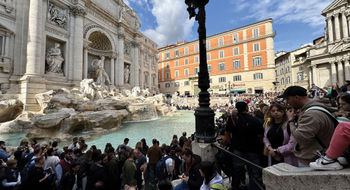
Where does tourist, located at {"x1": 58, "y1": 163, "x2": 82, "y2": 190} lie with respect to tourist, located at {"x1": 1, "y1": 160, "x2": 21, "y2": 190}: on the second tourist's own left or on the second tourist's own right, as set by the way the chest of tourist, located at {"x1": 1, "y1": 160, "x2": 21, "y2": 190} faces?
on the second tourist's own right

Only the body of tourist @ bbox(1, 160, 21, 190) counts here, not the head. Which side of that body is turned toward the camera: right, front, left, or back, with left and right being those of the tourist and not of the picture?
back

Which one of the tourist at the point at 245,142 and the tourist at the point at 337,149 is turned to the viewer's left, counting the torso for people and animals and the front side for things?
the tourist at the point at 337,149

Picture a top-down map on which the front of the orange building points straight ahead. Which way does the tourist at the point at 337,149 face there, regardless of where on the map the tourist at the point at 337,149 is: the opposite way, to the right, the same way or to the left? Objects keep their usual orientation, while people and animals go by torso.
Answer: to the right

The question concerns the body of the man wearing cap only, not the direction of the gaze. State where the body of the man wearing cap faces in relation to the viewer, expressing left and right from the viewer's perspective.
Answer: facing to the left of the viewer

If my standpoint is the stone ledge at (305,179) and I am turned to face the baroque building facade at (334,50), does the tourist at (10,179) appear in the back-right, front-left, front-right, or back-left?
back-left

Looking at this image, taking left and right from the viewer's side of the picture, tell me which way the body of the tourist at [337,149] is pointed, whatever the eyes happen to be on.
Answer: facing to the left of the viewer

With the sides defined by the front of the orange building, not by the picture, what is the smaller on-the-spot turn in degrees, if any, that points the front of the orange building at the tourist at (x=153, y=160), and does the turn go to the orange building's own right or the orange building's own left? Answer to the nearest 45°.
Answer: approximately 45° to the orange building's own left
